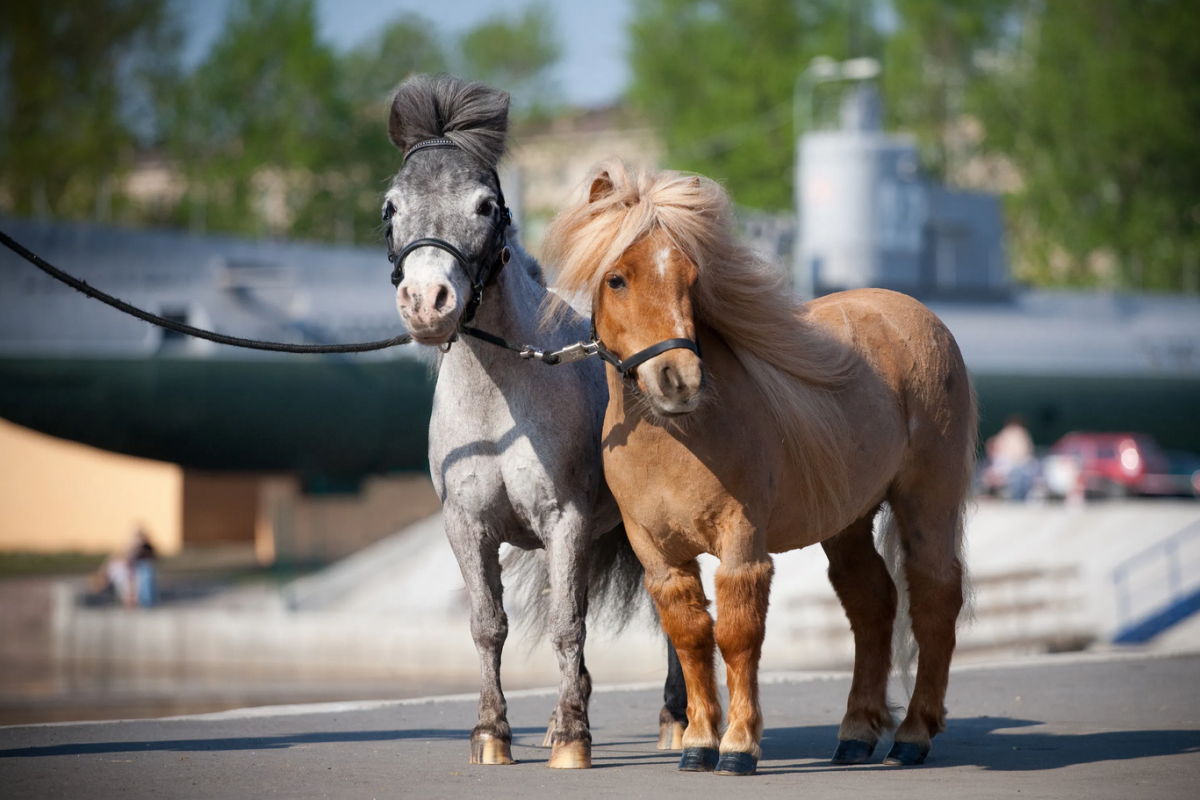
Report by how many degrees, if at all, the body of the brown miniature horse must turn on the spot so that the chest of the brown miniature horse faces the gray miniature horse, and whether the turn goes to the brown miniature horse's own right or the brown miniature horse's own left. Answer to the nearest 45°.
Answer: approximately 45° to the brown miniature horse's own right

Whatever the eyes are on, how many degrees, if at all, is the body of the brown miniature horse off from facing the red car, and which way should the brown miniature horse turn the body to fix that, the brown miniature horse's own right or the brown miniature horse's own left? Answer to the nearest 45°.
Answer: approximately 135° to the brown miniature horse's own right

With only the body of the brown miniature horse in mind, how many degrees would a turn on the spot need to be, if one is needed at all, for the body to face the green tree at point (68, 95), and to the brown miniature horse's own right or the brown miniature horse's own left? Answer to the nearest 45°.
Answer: approximately 90° to the brown miniature horse's own right

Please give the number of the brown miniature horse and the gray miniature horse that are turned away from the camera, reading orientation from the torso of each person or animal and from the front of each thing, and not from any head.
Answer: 0

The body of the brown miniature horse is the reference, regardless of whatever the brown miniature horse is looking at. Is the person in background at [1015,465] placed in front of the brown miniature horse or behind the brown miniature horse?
behind

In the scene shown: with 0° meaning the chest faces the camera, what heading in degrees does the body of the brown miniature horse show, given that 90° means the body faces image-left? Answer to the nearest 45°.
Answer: approximately 45°

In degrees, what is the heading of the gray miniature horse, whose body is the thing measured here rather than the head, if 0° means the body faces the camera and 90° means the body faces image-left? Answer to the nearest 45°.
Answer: approximately 0°

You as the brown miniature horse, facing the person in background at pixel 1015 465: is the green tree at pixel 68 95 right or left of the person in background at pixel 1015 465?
left

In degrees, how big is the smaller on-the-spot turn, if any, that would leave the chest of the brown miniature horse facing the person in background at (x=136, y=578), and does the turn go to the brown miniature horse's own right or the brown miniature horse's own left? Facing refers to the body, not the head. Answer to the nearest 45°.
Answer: approximately 90° to the brown miniature horse's own right

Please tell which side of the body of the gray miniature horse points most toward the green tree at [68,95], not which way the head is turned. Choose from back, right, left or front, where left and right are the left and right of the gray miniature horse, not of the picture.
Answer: back

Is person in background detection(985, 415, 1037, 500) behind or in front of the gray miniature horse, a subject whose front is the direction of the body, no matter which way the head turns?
behind
